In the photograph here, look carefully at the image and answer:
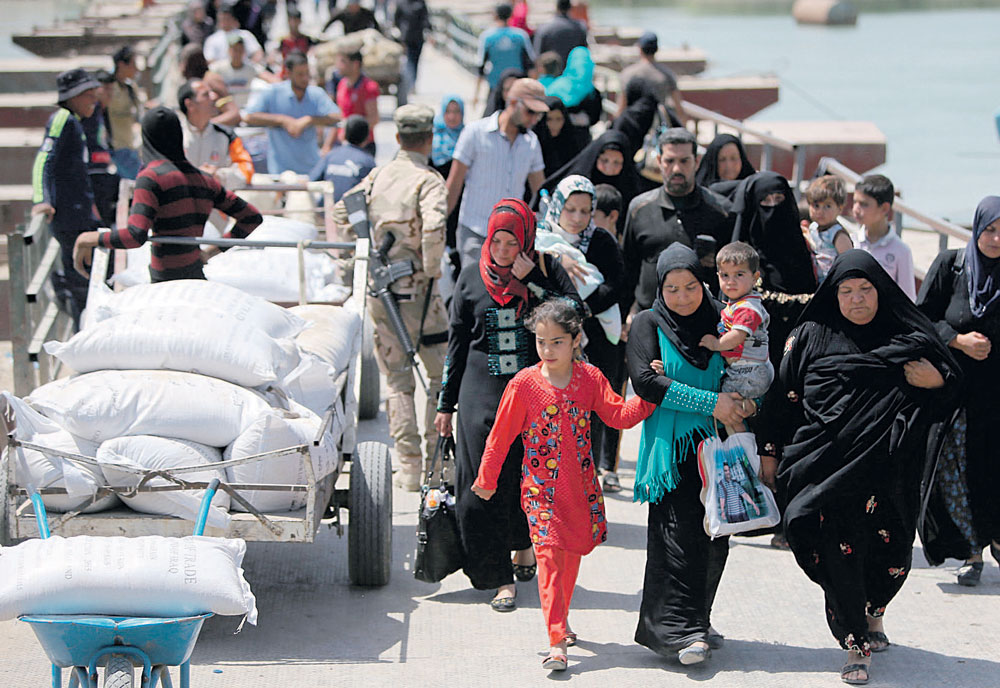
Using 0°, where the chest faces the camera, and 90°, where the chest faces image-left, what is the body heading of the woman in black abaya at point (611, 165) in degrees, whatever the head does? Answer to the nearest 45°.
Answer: approximately 0°

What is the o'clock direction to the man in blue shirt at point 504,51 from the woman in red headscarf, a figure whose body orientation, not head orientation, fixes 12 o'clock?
The man in blue shirt is roughly at 6 o'clock from the woman in red headscarf.

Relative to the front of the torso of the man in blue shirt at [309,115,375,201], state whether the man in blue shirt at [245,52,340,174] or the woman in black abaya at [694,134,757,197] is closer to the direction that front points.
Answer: the man in blue shirt

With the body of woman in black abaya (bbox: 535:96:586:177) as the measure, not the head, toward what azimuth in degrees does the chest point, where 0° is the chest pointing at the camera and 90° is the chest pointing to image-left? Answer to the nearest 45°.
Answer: approximately 0°

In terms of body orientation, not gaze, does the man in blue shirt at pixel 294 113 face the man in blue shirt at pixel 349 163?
yes

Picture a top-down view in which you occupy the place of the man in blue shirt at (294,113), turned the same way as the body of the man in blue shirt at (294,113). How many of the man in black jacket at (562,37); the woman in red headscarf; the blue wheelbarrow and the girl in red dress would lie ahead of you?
3

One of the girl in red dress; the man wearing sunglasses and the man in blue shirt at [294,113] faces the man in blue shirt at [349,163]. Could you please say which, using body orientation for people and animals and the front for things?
the man in blue shirt at [294,113]

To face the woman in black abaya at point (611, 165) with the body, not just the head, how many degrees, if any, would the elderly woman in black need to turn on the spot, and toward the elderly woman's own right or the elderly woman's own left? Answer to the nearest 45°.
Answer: approximately 135° to the elderly woman's own right

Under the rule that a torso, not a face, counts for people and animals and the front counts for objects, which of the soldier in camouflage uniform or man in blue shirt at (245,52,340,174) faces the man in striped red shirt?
the man in blue shirt
